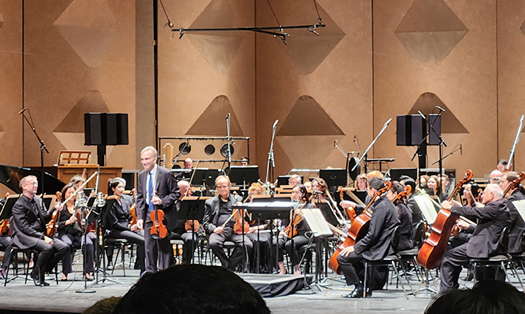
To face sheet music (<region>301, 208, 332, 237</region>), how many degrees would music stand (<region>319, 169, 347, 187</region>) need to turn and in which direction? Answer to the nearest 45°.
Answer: approximately 180°

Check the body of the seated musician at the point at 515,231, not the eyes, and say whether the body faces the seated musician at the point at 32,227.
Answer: yes

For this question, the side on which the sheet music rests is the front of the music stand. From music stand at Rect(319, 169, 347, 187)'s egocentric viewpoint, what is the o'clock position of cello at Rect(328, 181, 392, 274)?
The cello is roughly at 6 o'clock from the music stand.

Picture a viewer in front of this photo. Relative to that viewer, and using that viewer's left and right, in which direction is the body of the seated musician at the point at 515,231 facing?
facing to the left of the viewer

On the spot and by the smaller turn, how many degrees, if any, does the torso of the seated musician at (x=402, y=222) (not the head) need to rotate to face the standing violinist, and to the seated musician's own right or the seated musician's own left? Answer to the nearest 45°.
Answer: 0° — they already face them

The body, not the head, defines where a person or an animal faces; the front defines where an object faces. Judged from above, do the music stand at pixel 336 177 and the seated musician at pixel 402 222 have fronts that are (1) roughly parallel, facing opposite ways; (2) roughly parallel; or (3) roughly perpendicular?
roughly perpendicular

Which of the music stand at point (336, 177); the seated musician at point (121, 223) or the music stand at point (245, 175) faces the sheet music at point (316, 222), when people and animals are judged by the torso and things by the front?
the seated musician

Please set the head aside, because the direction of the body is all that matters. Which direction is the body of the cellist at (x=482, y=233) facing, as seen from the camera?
to the viewer's left

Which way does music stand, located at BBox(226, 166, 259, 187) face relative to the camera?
away from the camera

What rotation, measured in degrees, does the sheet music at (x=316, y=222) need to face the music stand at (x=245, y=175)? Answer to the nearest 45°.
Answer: approximately 135° to its left

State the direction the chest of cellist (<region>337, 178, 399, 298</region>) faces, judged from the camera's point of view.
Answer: to the viewer's left

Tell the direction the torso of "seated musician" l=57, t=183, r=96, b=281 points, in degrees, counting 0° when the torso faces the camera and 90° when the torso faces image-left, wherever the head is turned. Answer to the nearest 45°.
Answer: approximately 315°

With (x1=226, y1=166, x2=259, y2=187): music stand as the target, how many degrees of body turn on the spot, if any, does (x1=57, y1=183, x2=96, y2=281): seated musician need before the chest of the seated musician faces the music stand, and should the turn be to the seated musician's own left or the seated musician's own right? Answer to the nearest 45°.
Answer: approximately 90° to the seated musician's own left

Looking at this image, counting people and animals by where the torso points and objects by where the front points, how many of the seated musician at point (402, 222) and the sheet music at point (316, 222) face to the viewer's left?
1
